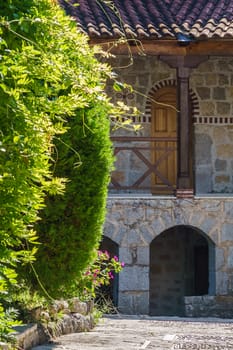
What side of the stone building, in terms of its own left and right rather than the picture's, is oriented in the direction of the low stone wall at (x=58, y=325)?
front

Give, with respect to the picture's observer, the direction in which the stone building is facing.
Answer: facing the viewer
